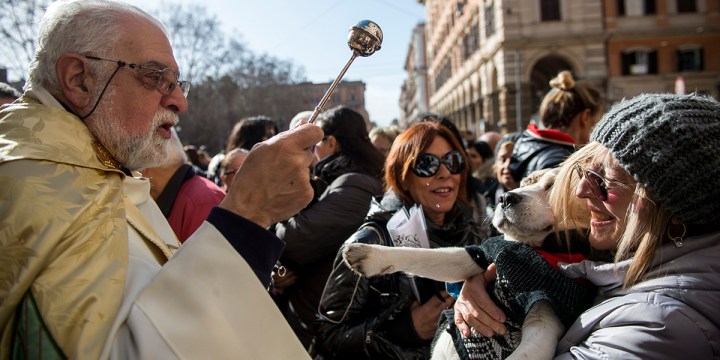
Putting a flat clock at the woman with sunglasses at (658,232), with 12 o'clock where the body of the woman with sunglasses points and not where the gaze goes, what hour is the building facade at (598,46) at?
The building facade is roughly at 3 o'clock from the woman with sunglasses.

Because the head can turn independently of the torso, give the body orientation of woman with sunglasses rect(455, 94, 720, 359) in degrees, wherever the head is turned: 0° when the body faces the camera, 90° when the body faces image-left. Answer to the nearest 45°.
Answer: approximately 90°

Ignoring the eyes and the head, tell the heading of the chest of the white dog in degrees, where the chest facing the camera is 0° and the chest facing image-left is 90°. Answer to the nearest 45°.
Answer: approximately 45°
